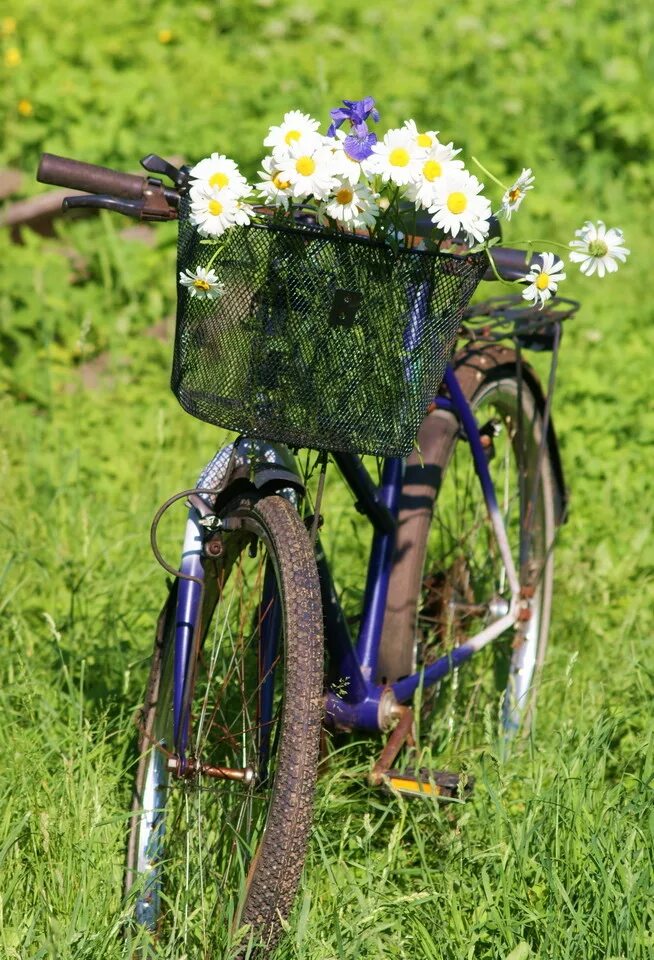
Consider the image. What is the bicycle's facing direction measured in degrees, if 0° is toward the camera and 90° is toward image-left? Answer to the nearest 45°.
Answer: approximately 45°
